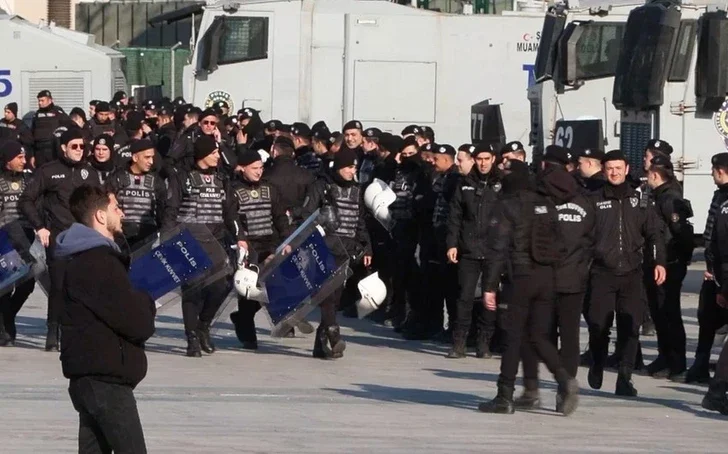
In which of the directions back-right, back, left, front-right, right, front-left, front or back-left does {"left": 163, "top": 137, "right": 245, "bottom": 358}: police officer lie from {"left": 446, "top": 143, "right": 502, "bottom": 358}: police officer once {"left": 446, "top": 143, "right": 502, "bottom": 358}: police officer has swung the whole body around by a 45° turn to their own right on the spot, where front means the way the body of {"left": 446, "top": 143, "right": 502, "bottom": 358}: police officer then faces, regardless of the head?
front-right

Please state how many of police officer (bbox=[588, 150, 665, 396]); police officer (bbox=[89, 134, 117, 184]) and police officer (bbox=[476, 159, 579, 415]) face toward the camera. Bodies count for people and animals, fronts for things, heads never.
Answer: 2

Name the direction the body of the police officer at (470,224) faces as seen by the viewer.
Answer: toward the camera

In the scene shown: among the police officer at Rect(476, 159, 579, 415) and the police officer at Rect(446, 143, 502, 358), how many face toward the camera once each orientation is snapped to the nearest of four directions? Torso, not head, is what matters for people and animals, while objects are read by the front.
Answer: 1

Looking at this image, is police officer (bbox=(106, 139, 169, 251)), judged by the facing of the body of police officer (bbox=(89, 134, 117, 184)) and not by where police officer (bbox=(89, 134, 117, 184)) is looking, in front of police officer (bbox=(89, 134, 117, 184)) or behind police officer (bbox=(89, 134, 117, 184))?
in front

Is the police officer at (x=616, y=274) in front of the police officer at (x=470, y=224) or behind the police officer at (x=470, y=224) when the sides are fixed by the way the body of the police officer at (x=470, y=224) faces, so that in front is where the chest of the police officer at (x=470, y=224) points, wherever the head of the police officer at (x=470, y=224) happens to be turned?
in front

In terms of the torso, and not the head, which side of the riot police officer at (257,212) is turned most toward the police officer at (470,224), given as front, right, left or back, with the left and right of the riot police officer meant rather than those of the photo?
left

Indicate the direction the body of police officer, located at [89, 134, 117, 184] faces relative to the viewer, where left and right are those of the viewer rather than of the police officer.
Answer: facing the viewer

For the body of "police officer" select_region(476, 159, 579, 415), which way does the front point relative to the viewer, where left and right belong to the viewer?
facing away from the viewer and to the left of the viewer

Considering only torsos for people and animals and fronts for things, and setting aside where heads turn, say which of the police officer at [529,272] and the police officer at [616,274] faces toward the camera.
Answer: the police officer at [616,274]

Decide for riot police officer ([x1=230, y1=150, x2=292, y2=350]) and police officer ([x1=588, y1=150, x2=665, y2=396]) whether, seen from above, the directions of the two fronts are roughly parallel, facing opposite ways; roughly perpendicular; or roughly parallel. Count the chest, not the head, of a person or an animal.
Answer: roughly parallel

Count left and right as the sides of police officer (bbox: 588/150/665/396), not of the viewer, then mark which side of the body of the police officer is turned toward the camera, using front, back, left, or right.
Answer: front

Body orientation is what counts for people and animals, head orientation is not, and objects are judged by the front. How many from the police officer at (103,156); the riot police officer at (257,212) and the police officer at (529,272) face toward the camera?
2

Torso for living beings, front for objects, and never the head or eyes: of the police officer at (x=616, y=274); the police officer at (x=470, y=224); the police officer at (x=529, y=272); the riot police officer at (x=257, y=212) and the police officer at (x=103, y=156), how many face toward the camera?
4
